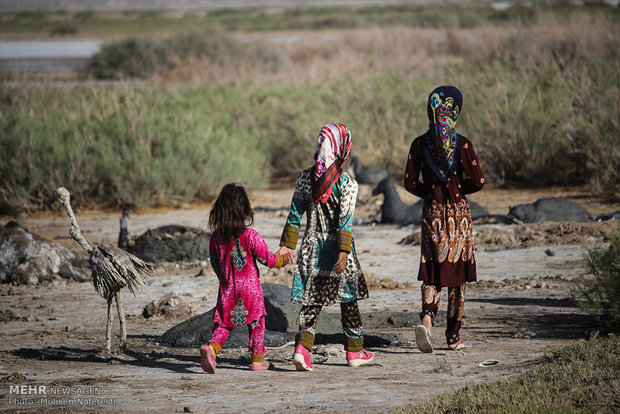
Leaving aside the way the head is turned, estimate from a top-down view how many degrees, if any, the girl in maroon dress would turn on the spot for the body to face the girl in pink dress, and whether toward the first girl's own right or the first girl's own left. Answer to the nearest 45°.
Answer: approximately 90° to the first girl's own left

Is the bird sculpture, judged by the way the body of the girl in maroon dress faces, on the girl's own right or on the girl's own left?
on the girl's own left

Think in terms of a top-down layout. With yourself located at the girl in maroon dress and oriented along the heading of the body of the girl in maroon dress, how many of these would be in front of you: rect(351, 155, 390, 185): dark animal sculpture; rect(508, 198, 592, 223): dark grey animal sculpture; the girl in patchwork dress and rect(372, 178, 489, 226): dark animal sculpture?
3

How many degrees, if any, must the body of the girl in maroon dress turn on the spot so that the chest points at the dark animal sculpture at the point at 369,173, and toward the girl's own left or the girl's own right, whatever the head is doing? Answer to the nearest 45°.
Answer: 0° — they already face it

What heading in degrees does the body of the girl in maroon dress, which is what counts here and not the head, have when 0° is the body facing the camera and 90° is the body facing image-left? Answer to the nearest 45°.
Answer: approximately 180°

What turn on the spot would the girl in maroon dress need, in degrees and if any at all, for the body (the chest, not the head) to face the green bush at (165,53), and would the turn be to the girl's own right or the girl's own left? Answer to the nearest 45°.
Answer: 0° — they already face it

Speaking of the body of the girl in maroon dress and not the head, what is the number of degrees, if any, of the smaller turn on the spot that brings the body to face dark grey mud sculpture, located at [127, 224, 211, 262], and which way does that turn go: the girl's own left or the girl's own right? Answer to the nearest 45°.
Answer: approximately 45° to the girl's own left

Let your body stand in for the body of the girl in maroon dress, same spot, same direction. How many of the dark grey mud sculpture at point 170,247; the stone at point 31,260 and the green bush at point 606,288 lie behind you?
0

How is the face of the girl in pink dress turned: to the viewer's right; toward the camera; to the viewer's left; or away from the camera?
away from the camera

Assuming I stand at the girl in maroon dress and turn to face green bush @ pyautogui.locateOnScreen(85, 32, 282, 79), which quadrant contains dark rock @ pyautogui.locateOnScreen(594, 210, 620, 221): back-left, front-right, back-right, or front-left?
front-right

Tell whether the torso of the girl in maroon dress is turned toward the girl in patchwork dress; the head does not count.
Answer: no

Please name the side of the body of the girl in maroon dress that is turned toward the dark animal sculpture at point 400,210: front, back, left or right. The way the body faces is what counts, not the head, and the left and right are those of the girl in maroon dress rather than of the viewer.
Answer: front

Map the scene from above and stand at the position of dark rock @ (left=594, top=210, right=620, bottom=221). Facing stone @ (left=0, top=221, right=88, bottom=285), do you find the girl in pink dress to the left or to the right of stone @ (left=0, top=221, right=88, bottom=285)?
left
